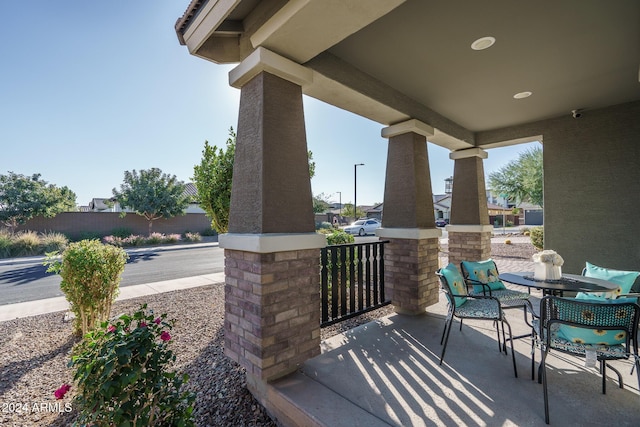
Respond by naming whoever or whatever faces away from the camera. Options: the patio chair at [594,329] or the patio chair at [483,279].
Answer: the patio chair at [594,329]

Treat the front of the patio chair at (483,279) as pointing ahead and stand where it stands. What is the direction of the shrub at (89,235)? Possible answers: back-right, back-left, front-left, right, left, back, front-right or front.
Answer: back-right

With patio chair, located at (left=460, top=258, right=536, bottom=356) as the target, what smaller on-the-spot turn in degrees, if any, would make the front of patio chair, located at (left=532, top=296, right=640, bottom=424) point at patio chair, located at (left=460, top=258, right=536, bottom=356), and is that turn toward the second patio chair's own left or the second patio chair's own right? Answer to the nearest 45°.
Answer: approximately 45° to the second patio chair's own left

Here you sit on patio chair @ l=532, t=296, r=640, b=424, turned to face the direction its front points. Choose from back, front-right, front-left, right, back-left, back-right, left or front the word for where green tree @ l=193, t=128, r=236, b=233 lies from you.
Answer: left

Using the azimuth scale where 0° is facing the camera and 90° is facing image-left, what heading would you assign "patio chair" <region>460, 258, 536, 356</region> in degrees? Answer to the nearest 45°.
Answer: approximately 315°

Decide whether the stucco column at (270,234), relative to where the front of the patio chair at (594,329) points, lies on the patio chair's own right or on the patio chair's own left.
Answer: on the patio chair's own left

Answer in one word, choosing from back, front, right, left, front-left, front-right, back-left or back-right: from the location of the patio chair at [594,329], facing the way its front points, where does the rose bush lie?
back-left

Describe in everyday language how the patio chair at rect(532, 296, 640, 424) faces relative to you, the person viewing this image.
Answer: facing away from the viewer

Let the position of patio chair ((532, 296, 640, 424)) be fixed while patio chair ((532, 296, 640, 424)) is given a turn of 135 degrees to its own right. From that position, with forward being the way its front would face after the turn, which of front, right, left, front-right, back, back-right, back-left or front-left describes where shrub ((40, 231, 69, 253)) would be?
back-right

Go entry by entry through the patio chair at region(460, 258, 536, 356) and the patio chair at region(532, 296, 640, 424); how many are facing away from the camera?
1

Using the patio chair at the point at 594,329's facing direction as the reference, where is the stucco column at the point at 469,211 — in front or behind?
in front

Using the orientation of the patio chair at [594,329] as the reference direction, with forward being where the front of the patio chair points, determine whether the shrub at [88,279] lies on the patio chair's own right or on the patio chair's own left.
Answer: on the patio chair's own left

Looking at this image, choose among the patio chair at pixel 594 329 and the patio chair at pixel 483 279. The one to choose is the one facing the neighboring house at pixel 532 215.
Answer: the patio chair at pixel 594 329

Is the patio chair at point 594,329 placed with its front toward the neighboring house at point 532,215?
yes
